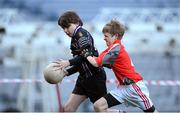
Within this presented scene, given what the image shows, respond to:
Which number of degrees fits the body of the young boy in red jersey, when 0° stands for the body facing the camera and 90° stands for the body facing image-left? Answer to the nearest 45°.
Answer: approximately 90°

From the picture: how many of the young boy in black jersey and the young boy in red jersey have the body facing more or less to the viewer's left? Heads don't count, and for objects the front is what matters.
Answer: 2

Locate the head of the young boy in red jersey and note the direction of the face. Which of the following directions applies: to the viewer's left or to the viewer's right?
to the viewer's left

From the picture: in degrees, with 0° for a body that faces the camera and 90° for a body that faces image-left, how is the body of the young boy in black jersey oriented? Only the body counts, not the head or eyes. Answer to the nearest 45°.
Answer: approximately 90°
